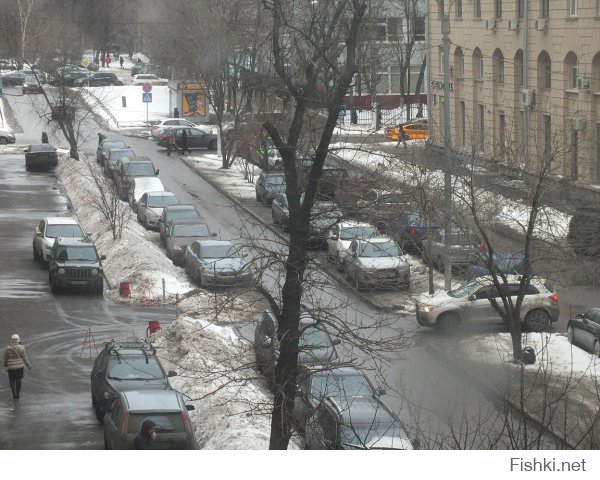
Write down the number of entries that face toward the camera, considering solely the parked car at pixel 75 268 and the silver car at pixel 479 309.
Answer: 1

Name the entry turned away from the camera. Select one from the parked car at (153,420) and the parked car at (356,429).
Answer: the parked car at (153,420)

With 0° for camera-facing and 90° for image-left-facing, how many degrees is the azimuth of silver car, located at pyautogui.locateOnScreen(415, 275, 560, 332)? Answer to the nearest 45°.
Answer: approximately 90°

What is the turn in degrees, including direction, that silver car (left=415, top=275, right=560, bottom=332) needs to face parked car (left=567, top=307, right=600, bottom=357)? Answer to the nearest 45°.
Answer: approximately 135° to its left

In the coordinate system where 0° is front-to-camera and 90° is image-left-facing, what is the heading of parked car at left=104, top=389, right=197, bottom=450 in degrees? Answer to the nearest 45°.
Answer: approximately 180°

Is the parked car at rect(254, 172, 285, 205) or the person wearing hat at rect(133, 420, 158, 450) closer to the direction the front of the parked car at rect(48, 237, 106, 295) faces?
the person wearing hat
